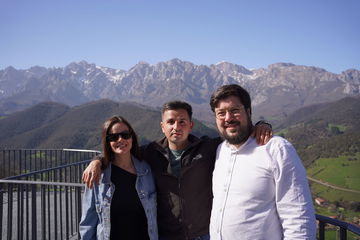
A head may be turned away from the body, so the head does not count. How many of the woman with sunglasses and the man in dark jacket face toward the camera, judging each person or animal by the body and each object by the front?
2

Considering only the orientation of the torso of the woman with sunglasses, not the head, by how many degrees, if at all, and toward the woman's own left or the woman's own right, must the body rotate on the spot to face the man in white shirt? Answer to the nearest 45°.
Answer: approximately 45° to the woman's own left

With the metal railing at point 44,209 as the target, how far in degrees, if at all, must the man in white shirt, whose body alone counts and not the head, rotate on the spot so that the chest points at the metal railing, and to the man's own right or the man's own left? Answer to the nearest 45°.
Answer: approximately 90° to the man's own right

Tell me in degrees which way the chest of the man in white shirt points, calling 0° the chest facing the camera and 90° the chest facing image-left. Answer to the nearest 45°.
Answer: approximately 45°

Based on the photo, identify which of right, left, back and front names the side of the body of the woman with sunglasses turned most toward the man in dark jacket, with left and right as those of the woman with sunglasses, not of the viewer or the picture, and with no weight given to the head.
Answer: left

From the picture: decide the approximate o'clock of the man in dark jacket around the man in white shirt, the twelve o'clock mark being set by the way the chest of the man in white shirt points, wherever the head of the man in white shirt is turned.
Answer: The man in dark jacket is roughly at 3 o'clock from the man in white shirt.

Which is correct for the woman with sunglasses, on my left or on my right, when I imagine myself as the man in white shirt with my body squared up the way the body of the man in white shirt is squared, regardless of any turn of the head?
on my right

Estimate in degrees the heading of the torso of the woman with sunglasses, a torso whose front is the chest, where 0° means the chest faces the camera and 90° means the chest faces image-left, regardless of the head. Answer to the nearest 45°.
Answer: approximately 0°

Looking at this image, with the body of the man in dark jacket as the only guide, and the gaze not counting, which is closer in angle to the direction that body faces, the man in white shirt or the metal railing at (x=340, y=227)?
the man in white shirt

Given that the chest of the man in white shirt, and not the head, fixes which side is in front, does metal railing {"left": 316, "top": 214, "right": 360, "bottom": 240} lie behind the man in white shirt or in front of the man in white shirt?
behind
